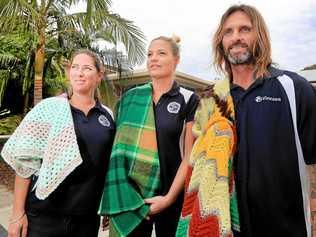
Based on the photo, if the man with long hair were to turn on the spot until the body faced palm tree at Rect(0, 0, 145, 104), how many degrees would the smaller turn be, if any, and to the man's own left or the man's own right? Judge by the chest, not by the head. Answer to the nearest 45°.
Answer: approximately 90° to the man's own right

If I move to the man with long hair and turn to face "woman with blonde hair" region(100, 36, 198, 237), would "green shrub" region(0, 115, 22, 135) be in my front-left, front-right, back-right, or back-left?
front-right

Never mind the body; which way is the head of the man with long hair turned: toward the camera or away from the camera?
toward the camera

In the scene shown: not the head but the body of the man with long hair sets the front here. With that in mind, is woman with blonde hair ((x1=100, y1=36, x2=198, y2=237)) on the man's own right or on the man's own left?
on the man's own right

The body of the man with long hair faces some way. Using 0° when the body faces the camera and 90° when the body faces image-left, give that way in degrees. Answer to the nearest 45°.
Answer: approximately 45°
